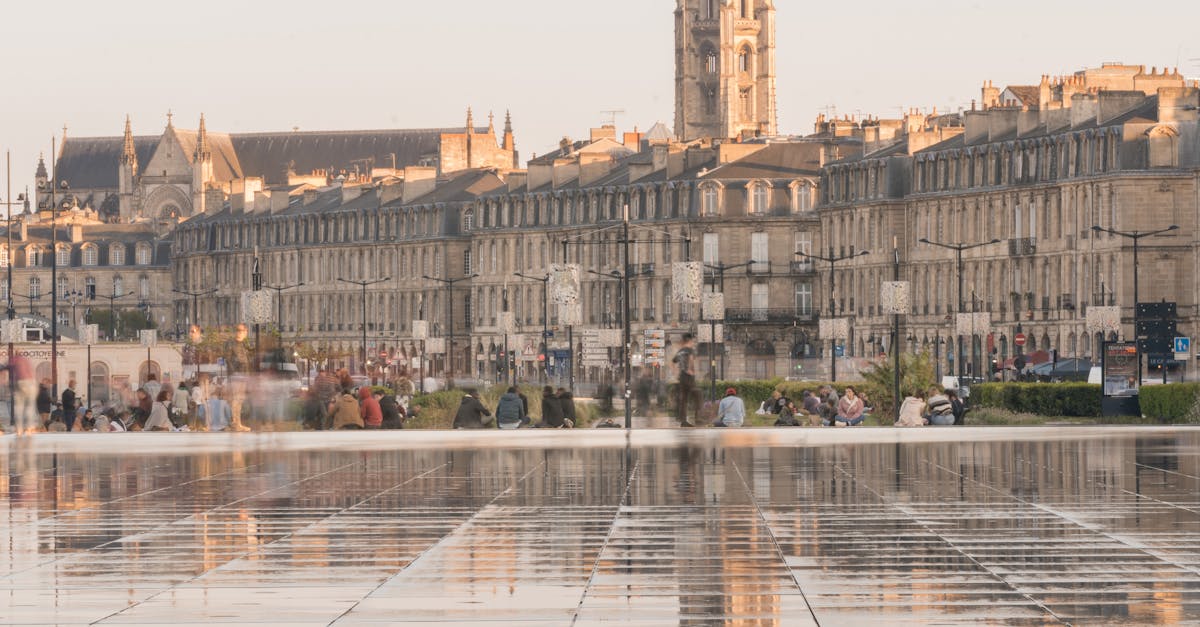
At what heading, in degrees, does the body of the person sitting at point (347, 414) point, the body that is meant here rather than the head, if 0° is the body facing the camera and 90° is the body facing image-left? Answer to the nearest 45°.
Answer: approximately 180°
